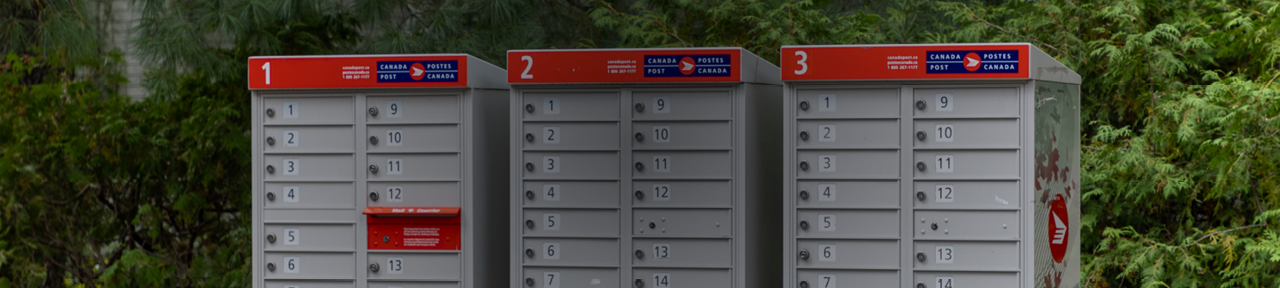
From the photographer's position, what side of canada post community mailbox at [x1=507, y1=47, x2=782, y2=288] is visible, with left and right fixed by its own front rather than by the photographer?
front

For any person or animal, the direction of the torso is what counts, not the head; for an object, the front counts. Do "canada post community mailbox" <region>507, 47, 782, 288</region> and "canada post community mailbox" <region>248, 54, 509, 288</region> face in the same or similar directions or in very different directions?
same or similar directions

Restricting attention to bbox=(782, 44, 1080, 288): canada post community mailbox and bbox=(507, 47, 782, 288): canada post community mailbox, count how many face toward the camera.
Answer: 2

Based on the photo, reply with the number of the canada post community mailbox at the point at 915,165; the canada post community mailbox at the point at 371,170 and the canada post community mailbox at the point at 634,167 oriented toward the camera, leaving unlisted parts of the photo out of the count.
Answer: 3

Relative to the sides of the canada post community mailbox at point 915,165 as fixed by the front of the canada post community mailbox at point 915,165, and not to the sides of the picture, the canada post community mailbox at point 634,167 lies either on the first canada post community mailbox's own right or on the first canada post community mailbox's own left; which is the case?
on the first canada post community mailbox's own right

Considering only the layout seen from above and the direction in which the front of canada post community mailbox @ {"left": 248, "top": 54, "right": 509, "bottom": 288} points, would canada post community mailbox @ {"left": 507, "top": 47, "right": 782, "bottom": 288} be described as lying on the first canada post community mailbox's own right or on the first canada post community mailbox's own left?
on the first canada post community mailbox's own left

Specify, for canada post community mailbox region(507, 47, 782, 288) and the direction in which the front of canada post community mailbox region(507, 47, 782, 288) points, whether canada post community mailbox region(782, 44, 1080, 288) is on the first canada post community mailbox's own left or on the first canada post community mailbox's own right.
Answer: on the first canada post community mailbox's own left

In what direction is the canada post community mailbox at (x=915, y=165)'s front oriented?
toward the camera

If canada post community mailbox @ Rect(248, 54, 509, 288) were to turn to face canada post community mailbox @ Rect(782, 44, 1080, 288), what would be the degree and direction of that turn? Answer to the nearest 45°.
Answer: approximately 45° to its left
